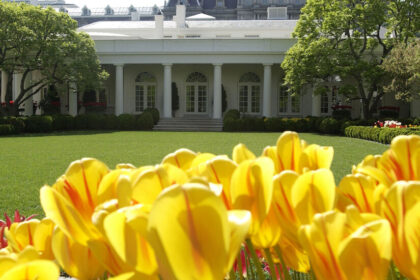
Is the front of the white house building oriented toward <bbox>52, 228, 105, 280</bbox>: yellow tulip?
yes

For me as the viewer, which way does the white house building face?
facing the viewer

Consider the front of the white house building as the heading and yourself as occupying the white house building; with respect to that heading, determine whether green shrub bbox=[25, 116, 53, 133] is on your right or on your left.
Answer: on your right

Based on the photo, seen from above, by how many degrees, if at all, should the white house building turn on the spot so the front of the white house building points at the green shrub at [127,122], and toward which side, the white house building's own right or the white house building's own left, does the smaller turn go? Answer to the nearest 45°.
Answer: approximately 45° to the white house building's own right

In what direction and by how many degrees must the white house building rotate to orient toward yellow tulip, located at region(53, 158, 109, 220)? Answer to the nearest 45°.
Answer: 0° — it already faces it

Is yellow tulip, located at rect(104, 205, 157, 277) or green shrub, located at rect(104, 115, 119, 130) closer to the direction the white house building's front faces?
the yellow tulip

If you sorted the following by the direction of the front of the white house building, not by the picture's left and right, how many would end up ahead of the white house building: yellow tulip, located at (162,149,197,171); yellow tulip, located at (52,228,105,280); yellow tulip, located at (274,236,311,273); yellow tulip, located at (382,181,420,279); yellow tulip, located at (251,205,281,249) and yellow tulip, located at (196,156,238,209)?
6

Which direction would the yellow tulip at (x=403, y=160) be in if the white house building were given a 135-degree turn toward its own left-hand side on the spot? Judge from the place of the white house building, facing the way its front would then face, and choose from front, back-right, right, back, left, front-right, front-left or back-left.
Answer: back-right

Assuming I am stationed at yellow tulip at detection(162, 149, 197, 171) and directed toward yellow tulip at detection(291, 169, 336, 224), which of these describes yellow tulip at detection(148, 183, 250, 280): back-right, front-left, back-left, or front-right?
front-right

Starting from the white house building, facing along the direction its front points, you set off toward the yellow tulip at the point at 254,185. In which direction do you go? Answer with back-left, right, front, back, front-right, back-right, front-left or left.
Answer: front

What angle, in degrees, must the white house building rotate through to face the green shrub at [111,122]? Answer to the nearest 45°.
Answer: approximately 45° to its right

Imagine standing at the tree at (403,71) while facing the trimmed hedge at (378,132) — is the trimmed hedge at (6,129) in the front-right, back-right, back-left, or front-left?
front-right

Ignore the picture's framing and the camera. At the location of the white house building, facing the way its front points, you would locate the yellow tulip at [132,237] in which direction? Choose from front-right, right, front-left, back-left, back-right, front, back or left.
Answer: front

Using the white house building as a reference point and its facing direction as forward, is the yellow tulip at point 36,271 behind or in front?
in front

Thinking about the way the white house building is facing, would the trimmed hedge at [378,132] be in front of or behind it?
in front

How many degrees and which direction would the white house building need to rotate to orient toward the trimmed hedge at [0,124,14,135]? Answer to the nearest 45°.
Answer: approximately 45° to its right

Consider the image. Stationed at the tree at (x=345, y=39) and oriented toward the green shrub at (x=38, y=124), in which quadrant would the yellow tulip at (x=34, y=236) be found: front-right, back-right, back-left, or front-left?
front-left

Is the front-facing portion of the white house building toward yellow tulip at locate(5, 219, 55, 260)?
yes

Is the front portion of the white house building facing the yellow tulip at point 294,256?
yes

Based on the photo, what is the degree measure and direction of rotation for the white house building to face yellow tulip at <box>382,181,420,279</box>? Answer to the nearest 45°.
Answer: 0° — it already faces it

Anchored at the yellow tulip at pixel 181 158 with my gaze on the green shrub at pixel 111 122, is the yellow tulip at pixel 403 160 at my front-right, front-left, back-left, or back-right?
back-right

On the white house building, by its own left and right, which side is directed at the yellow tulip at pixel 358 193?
front
